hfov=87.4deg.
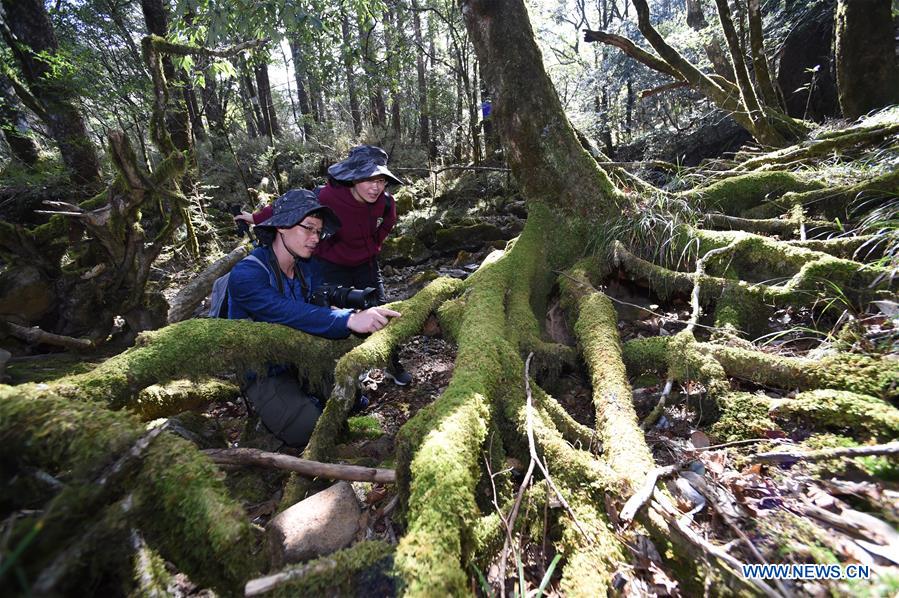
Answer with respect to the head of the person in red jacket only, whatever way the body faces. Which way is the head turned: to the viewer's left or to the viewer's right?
to the viewer's right

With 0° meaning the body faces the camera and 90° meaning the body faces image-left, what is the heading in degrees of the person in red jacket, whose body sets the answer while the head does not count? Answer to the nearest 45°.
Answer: approximately 315°

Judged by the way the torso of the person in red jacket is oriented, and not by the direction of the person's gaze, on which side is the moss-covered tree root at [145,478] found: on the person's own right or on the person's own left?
on the person's own right

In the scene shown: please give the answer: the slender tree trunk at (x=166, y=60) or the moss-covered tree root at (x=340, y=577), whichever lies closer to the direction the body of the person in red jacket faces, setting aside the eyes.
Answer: the moss-covered tree root

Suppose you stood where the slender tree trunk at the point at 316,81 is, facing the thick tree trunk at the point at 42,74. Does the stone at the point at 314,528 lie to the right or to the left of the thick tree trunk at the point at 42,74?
left

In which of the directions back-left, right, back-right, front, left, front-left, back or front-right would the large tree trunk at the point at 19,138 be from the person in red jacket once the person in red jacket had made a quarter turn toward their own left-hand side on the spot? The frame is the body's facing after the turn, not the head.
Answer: left

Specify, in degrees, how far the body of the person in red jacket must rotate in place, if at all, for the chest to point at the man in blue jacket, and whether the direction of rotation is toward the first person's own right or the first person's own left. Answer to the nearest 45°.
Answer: approximately 90° to the first person's own right

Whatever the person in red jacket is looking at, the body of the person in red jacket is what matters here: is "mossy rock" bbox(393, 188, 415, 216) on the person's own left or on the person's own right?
on the person's own left

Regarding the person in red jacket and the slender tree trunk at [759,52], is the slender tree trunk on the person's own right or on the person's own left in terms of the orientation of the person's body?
on the person's own left

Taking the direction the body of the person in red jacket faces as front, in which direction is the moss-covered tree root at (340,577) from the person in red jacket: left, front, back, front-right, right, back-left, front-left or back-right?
front-right

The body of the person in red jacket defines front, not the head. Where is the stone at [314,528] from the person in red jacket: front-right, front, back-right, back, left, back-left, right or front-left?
front-right
